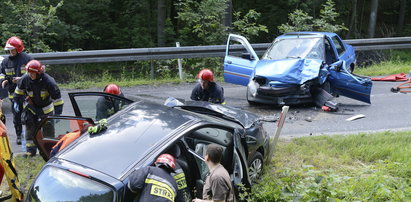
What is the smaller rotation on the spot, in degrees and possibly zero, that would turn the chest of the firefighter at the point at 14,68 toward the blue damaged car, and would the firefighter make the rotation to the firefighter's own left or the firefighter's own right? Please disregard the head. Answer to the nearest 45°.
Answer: approximately 135° to the firefighter's own left

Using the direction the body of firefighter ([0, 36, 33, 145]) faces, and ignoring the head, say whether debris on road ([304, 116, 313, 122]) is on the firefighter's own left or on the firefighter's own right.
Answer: on the firefighter's own left

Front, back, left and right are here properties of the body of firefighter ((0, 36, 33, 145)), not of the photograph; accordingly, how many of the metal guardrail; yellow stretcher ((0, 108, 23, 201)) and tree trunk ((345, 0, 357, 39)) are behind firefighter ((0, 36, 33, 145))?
2

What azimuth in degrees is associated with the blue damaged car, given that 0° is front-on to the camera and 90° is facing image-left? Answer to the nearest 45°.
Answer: approximately 45°

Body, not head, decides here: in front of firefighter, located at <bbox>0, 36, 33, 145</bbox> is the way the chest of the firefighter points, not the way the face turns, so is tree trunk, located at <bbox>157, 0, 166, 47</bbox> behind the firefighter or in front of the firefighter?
behind

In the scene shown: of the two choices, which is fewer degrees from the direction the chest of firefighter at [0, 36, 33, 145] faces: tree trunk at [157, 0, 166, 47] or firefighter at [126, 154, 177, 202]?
the firefighter

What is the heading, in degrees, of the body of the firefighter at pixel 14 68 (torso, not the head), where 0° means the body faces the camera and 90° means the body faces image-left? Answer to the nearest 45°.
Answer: approximately 45°
